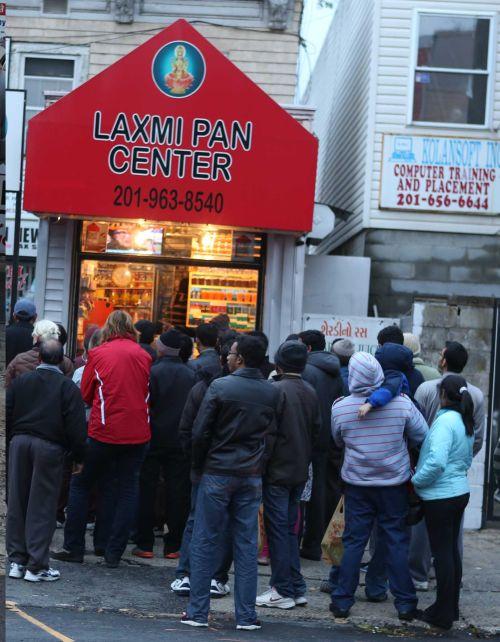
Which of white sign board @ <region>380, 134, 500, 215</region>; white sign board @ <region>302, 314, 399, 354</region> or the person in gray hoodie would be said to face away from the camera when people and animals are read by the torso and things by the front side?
the person in gray hoodie

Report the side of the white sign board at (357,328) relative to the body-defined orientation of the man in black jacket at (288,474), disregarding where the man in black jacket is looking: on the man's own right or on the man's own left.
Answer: on the man's own right

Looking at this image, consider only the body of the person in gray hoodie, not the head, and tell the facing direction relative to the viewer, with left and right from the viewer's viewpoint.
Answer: facing away from the viewer

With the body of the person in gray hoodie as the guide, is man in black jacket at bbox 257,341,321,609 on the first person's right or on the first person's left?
on the first person's left

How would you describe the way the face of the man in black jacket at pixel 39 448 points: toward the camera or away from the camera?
away from the camera

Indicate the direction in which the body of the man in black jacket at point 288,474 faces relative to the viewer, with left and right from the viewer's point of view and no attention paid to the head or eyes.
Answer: facing away from the viewer and to the left of the viewer

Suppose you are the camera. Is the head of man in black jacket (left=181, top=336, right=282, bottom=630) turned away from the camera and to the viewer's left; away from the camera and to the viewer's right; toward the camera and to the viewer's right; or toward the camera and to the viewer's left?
away from the camera and to the viewer's left

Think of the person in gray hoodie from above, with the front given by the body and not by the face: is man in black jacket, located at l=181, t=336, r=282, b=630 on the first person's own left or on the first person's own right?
on the first person's own left

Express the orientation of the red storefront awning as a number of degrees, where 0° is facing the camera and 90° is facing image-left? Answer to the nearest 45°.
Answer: approximately 0°

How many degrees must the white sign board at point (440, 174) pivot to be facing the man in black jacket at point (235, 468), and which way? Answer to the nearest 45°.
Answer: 0° — it already faces them

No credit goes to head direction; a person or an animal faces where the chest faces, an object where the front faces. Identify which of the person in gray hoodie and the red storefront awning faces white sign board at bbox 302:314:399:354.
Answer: the person in gray hoodie

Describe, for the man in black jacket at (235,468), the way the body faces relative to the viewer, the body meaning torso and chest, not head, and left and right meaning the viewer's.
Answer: facing away from the viewer and to the left of the viewer
